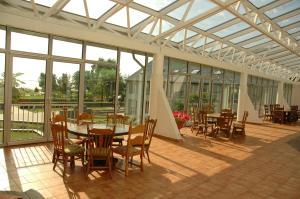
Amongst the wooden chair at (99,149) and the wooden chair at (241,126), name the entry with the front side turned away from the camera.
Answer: the wooden chair at (99,149)

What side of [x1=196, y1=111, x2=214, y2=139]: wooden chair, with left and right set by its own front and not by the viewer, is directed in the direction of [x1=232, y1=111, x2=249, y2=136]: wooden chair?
front

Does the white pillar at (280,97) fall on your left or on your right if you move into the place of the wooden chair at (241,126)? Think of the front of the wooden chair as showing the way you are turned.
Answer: on your right

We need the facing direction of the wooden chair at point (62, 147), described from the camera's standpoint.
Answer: facing away from the viewer and to the right of the viewer

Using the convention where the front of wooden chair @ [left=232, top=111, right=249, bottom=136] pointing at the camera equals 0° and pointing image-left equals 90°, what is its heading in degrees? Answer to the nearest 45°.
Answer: approximately 90°

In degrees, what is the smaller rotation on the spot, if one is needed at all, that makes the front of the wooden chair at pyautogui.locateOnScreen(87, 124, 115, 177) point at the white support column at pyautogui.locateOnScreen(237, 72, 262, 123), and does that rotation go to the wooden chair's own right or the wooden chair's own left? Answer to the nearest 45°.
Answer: approximately 45° to the wooden chair's own right

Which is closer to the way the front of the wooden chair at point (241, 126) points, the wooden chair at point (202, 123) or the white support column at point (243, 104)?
the wooden chair

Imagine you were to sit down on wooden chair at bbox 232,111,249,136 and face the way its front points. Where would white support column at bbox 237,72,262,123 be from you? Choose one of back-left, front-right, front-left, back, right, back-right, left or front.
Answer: right

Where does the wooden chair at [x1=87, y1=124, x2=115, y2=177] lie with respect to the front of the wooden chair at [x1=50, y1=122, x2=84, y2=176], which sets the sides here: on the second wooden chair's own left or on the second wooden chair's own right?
on the second wooden chair's own right

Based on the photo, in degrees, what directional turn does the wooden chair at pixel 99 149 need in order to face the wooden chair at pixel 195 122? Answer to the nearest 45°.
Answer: approximately 45° to its right

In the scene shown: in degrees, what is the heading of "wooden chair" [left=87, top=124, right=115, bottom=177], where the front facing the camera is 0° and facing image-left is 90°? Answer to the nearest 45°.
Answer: approximately 180°

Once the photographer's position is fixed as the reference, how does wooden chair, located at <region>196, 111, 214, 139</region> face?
facing away from the viewer and to the right of the viewer
